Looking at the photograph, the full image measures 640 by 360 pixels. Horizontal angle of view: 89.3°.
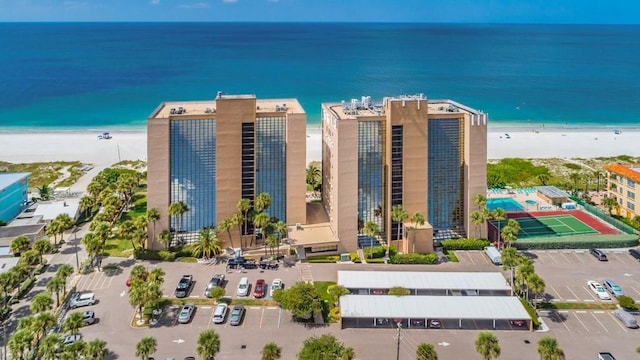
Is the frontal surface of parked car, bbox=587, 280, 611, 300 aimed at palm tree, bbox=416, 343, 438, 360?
no

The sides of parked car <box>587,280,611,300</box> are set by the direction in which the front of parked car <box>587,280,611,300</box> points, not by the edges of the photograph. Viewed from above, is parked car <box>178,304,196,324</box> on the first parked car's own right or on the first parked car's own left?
on the first parked car's own right

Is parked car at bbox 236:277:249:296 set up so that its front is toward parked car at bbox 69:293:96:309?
no

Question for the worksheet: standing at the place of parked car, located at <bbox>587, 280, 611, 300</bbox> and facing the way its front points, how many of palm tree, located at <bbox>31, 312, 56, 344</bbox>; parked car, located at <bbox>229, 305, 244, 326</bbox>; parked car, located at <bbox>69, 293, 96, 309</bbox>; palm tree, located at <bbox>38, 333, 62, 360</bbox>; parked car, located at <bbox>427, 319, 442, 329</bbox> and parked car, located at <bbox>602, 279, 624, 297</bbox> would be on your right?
5

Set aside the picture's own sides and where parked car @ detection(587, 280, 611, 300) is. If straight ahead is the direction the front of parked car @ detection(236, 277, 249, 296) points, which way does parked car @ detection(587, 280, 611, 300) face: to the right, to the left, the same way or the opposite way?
the same way

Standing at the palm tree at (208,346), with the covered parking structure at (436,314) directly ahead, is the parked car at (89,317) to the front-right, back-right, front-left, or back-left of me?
back-left

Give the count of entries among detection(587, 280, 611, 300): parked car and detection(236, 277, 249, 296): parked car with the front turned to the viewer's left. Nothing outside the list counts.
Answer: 0

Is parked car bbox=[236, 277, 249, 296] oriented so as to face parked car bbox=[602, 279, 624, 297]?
no
